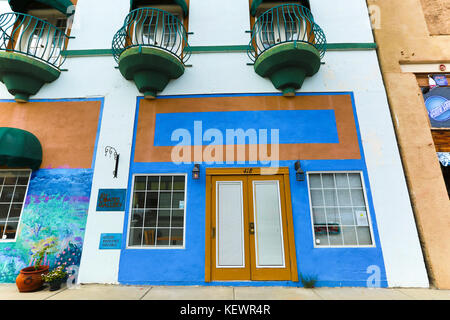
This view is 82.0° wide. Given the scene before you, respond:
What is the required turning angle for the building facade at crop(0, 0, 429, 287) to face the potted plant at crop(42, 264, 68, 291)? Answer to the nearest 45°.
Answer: approximately 90° to its right

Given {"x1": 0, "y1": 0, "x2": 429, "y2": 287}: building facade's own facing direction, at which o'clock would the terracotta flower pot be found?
The terracotta flower pot is roughly at 3 o'clock from the building facade.

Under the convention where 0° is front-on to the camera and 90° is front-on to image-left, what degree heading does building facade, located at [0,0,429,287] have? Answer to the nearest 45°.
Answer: approximately 0°
